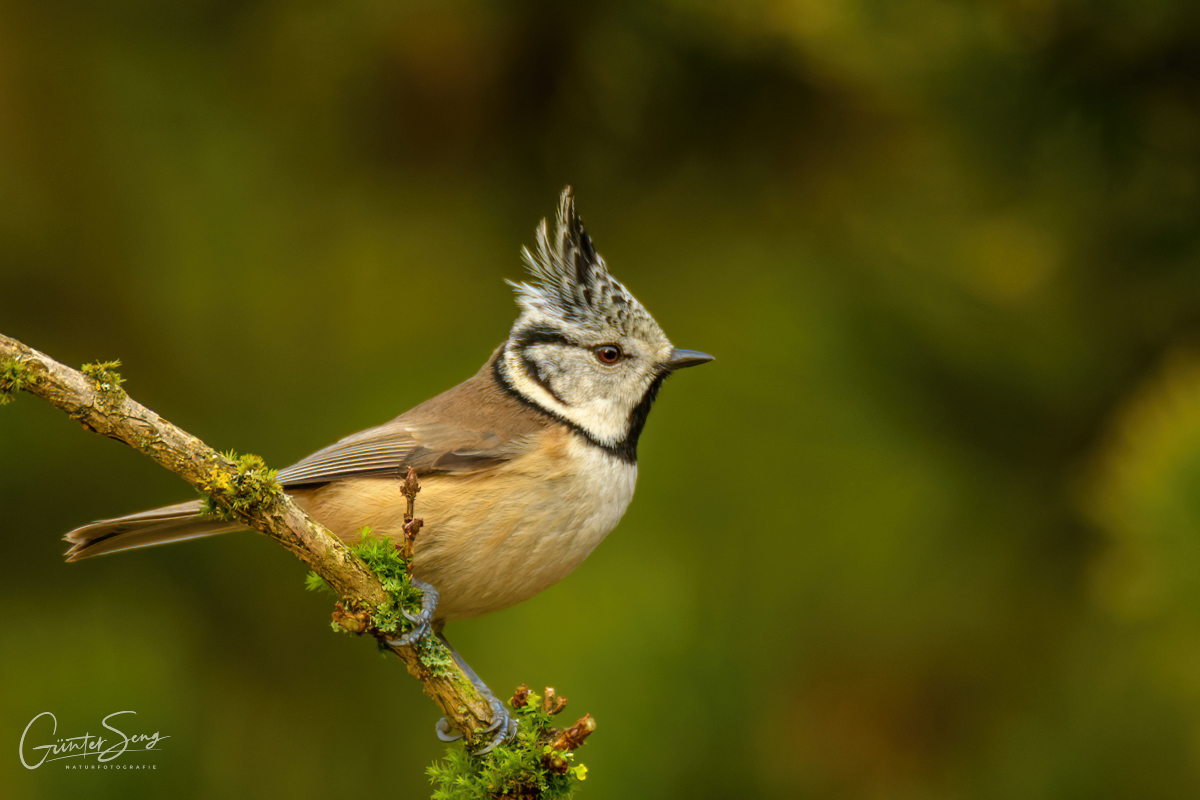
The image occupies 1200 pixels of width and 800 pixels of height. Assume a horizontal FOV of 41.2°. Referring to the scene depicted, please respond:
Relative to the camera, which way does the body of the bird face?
to the viewer's right
